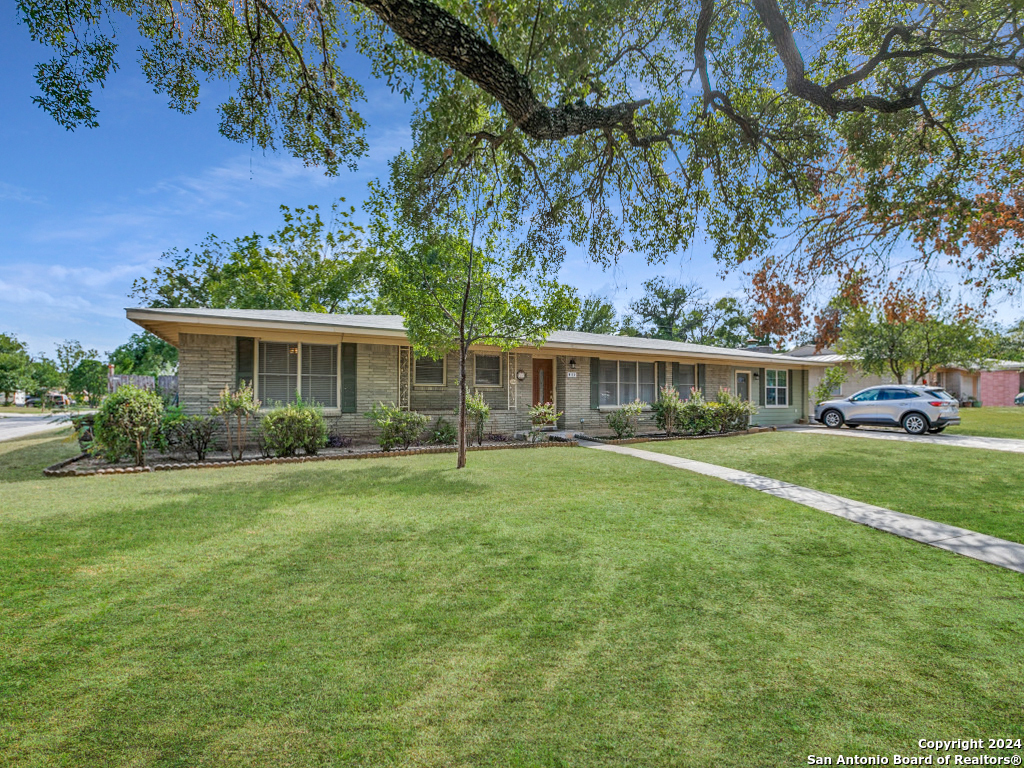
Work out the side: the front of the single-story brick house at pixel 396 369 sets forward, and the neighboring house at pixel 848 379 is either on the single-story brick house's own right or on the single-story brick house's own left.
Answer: on the single-story brick house's own left

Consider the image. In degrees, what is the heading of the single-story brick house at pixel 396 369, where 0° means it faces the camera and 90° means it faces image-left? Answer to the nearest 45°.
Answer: approximately 315°

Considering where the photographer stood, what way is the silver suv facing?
facing away from the viewer and to the left of the viewer

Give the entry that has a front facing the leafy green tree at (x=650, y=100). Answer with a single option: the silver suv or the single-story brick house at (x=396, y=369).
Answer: the single-story brick house

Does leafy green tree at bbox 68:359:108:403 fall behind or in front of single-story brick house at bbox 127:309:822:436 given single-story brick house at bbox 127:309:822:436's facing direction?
behind

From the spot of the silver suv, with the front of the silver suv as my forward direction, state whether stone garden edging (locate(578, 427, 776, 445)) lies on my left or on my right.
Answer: on my left
